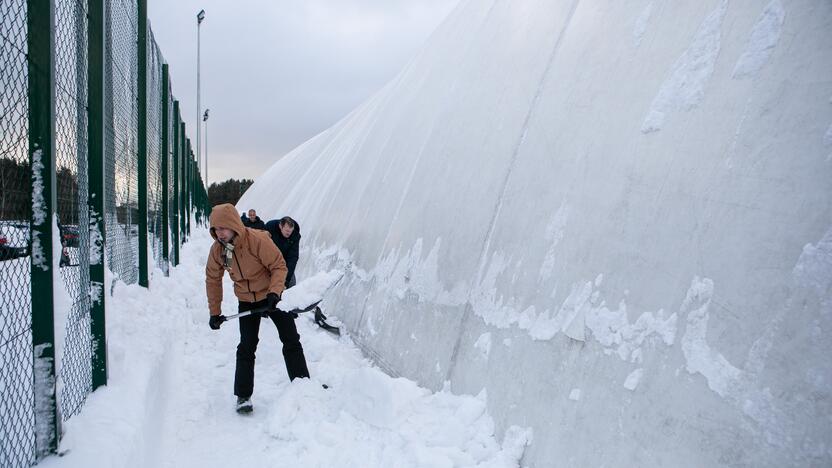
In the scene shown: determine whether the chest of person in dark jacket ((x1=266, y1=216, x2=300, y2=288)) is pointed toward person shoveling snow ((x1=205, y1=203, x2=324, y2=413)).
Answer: yes

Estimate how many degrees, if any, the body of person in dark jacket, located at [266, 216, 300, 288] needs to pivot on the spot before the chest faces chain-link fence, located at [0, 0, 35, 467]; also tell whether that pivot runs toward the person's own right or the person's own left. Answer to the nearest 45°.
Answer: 0° — they already face it

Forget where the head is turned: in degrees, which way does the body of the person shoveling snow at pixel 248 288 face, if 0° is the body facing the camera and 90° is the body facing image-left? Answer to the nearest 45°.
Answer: approximately 45°

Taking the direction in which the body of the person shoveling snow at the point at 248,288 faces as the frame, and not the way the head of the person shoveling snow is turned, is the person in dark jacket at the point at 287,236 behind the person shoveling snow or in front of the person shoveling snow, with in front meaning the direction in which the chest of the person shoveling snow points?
behind

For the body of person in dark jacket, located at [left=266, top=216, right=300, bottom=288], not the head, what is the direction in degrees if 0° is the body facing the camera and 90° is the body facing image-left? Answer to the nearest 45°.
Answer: approximately 0°
